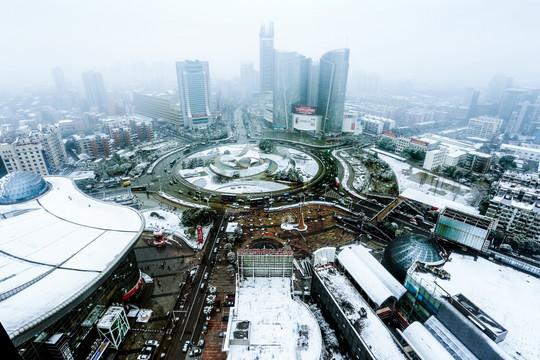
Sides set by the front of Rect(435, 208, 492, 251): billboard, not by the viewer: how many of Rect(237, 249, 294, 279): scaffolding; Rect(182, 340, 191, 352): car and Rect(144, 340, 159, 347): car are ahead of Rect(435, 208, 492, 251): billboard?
3

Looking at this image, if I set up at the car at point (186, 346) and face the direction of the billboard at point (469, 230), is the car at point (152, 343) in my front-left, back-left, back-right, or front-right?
back-left

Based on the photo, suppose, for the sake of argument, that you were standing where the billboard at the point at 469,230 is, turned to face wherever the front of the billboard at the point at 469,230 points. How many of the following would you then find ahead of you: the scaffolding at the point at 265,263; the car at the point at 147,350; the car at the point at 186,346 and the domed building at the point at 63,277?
4

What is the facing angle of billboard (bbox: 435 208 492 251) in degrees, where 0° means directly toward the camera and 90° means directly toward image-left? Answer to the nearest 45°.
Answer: approximately 45°

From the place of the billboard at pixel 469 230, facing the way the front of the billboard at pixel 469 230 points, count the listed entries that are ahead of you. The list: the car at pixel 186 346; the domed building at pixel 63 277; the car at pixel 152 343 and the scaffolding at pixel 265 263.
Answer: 4

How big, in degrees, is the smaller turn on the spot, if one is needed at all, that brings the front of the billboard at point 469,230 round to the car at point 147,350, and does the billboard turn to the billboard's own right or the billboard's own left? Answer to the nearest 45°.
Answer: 0° — it already faces it

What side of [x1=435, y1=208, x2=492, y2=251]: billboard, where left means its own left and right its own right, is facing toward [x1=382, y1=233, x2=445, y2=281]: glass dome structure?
front

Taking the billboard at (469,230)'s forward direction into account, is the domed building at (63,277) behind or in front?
in front

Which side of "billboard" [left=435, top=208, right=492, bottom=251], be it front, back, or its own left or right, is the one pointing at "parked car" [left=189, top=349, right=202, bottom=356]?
front

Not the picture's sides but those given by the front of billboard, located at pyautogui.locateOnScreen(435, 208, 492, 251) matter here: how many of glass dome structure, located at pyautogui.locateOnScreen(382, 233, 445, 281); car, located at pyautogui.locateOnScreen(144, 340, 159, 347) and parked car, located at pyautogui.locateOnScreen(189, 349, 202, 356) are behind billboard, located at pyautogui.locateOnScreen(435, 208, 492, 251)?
0

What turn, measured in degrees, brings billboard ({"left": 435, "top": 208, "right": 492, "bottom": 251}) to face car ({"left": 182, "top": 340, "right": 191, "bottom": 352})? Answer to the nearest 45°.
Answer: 0° — it already faces it

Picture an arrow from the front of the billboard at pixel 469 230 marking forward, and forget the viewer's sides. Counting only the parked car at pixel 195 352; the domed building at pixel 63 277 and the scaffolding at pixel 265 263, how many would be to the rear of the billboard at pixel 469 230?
0

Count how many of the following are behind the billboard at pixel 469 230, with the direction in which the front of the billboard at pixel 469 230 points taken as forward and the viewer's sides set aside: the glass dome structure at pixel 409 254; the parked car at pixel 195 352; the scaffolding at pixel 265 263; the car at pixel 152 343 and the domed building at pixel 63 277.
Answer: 0

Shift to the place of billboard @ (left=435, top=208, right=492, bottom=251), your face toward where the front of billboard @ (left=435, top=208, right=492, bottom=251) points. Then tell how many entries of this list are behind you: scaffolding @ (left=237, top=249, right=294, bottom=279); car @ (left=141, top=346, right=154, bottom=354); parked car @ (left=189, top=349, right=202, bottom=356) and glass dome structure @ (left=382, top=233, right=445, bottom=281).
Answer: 0
